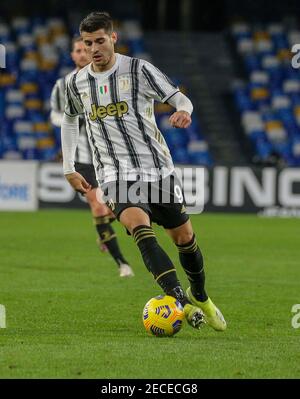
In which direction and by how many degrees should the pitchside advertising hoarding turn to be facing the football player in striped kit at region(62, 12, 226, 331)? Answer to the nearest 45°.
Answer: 0° — it already faces them

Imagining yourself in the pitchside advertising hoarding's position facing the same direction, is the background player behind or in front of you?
in front

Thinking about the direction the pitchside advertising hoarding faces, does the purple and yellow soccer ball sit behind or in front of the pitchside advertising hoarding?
in front

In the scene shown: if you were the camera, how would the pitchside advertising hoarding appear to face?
facing the viewer
